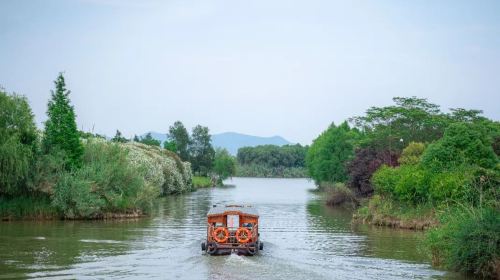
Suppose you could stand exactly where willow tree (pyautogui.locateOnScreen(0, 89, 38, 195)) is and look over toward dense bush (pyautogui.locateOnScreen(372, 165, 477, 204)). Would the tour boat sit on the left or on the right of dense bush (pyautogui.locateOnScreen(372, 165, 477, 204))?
right

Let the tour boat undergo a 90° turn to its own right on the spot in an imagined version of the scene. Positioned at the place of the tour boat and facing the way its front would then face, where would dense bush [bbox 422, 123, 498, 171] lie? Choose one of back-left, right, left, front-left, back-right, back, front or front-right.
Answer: front-left

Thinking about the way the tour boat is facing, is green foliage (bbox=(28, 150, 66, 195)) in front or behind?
in front

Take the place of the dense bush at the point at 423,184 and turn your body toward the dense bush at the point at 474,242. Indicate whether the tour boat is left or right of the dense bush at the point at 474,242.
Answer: right

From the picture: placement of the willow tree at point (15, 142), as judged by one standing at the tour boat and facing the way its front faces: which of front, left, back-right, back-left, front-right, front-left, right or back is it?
front-left

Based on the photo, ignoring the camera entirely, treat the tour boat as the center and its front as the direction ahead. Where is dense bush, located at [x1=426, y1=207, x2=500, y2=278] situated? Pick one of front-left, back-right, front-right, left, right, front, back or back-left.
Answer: back-right

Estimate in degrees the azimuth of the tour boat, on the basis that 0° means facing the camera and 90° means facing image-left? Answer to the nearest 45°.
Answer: approximately 180°

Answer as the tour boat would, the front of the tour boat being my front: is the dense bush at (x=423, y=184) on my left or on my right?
on my right

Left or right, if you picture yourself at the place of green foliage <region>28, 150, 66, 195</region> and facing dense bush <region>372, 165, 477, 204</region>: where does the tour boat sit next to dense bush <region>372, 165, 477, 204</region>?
right

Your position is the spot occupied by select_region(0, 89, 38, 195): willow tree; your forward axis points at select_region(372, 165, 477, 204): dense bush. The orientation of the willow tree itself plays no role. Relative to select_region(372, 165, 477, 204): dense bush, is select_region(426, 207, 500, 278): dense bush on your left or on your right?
right
